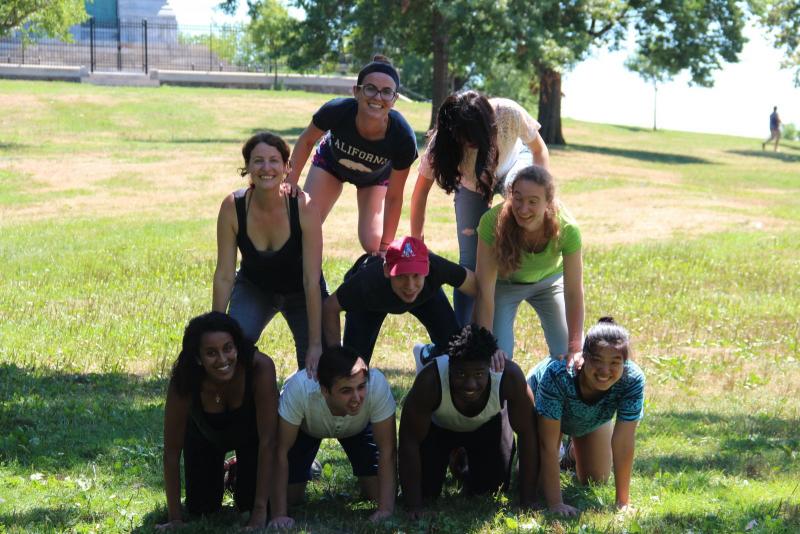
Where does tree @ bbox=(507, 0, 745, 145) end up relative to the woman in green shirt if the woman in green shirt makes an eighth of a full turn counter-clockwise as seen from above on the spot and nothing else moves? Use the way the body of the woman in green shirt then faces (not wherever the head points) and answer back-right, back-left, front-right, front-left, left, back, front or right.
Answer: back-left

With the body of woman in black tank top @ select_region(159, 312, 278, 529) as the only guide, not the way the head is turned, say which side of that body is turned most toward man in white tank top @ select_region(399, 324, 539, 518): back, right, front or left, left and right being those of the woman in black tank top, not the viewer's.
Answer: left

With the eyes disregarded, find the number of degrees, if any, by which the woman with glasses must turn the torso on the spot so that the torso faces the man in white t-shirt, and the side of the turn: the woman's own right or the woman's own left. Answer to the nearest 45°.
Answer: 0° — they already face them

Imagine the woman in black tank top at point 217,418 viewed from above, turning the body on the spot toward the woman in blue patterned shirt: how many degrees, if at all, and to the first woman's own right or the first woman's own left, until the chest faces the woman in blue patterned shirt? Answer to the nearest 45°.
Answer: approximately 90° to the first woman's own left

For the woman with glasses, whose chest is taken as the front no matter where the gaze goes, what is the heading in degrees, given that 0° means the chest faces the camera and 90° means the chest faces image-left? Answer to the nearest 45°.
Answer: approximately 0°
